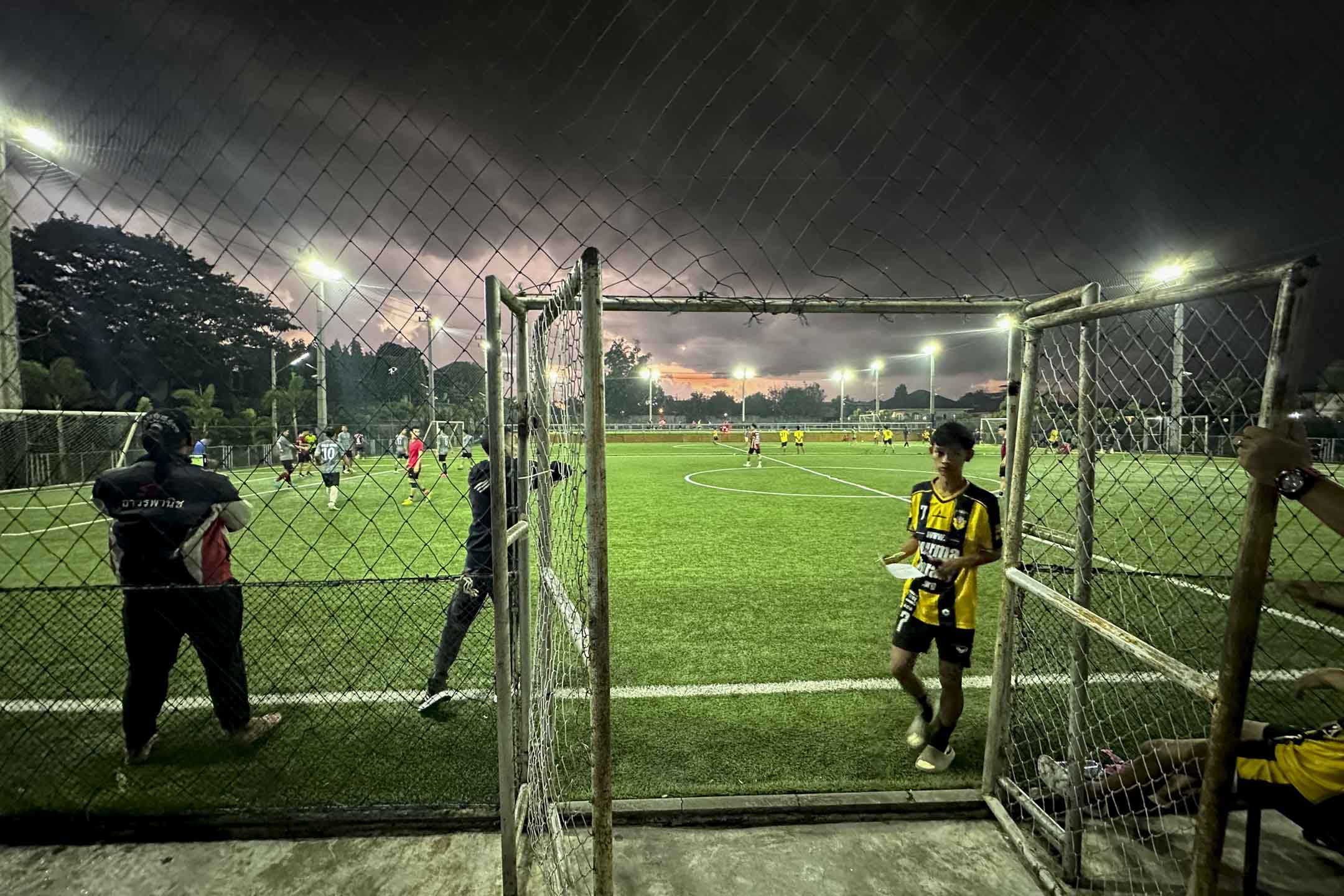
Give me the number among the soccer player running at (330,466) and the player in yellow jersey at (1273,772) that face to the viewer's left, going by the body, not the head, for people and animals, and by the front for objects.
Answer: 1

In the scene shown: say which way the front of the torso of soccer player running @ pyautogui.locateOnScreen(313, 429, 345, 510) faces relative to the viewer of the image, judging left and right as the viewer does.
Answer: facing away from the viewer

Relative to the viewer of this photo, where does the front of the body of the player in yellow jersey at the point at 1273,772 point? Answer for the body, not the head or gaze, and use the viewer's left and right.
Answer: facing to the left of the viewer

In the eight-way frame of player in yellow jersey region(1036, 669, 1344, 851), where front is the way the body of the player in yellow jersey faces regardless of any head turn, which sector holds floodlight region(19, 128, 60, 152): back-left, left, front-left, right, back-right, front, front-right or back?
front-left

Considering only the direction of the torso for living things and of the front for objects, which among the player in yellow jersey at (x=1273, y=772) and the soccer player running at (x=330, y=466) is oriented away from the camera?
the soccer player running

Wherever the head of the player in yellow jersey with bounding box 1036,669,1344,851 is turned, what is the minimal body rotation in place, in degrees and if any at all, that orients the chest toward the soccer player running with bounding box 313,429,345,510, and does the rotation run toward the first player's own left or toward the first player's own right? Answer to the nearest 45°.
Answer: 0° — they already face them
